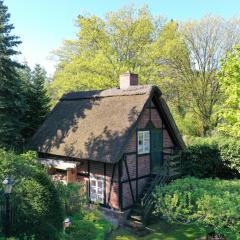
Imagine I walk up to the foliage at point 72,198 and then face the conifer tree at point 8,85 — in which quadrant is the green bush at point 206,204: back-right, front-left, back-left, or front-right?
back-right

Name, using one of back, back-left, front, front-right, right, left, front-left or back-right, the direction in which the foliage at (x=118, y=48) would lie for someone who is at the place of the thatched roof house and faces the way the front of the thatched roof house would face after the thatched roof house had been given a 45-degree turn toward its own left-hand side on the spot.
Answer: left

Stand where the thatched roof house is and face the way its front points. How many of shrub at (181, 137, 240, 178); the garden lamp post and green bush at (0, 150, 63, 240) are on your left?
1

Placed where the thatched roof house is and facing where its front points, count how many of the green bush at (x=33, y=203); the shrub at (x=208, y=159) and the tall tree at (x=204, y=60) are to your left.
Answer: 2

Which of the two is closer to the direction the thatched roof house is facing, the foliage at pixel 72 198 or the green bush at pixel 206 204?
the green bush

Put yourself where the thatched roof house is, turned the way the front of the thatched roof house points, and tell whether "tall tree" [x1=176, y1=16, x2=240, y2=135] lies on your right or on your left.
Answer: on your left

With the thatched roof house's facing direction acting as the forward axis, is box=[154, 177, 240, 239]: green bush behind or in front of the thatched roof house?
in front

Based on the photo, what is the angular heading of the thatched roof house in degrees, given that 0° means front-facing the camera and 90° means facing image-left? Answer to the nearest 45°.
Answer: approximately 315°

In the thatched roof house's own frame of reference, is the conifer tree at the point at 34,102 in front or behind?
behind

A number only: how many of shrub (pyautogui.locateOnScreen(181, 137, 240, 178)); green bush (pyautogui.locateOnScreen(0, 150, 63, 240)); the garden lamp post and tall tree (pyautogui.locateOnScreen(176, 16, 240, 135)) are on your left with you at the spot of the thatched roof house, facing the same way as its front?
2

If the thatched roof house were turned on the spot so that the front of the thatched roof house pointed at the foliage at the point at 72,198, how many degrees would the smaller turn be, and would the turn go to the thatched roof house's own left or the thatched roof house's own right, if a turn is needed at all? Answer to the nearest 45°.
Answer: approximately 90° to the thatched roof house's own right

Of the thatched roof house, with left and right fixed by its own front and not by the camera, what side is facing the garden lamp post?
right
